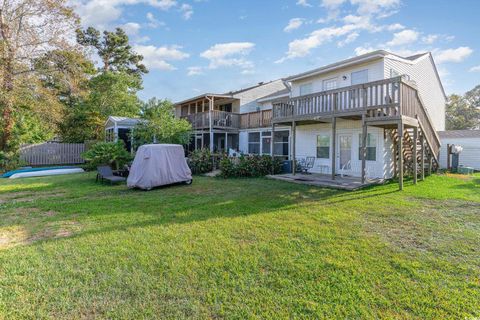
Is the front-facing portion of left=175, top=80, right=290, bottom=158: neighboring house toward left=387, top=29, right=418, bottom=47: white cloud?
no

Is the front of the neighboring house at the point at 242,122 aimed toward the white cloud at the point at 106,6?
no

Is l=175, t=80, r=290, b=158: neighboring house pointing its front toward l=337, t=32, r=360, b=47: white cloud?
no

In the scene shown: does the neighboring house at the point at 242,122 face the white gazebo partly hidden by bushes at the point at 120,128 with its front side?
no

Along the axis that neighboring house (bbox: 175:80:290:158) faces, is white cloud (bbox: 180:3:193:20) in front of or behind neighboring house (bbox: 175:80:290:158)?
behind
